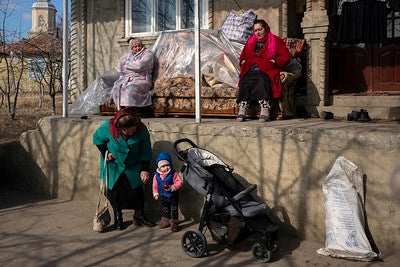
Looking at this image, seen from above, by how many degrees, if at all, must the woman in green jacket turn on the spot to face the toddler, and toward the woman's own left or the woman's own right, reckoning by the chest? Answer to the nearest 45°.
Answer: approximately 45° to the woman's own left

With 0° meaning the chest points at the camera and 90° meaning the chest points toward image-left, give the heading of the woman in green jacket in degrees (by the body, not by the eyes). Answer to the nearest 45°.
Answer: approximately 0°

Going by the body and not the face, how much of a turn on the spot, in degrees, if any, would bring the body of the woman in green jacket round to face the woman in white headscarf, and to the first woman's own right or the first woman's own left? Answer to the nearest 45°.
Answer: approximately 180°

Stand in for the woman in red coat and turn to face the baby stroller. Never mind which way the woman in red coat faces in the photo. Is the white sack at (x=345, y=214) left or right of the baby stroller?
left

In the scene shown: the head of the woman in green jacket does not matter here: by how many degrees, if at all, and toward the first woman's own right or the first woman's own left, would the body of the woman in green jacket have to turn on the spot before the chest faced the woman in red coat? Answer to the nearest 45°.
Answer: approximately 90° to the first woman's own left

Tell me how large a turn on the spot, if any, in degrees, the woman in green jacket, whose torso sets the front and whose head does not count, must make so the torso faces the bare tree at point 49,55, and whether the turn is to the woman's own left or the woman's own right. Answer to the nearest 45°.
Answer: approximately 180°
